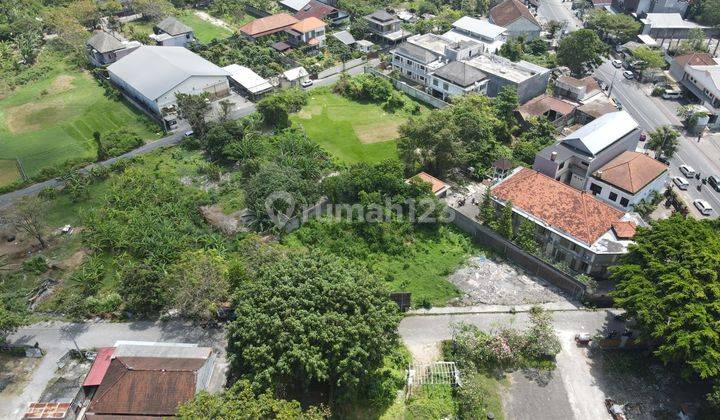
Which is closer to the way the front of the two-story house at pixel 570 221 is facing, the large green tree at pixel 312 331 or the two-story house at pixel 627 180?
the large green tree

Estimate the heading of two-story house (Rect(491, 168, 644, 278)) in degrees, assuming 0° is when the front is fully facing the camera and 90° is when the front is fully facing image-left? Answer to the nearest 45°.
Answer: approximately 45°

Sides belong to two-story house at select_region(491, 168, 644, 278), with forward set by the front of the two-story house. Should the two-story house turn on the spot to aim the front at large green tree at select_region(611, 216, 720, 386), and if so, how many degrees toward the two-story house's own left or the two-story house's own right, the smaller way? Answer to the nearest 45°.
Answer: approximately 90° to the two-story house's own left

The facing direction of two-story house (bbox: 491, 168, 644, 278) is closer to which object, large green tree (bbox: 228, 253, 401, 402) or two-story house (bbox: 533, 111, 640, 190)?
the large green tree

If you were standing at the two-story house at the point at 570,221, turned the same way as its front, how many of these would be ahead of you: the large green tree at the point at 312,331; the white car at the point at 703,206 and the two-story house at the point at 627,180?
1

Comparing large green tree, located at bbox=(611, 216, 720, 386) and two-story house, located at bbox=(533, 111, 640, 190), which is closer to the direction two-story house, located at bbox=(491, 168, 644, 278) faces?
the large green tree

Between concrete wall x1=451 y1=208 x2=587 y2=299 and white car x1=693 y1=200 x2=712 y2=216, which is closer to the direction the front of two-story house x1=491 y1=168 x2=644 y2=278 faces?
the concrete wall
